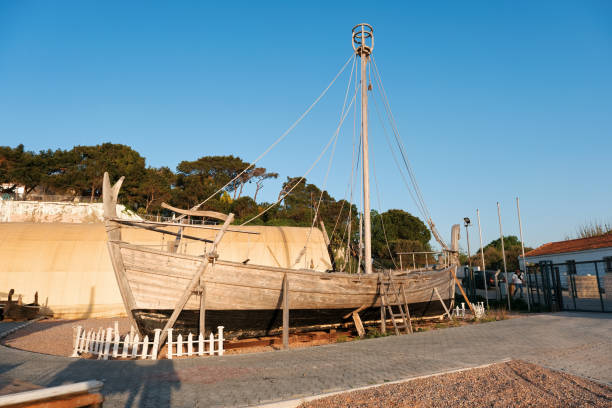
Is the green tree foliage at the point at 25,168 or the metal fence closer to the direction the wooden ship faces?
the metal fence

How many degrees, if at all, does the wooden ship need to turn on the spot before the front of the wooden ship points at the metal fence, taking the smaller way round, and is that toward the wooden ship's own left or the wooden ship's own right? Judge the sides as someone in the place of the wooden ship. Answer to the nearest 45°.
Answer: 0° — it already faces it

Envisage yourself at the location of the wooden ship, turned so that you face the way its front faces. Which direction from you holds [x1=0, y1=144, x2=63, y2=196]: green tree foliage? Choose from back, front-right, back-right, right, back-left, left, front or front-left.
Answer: left

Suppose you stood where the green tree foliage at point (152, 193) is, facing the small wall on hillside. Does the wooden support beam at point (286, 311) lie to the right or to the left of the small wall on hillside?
left

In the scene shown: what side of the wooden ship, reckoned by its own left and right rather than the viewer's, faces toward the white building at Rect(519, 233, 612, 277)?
front

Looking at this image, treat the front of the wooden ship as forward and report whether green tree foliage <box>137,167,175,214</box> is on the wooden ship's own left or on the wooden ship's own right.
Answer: on the wooden ship's own left

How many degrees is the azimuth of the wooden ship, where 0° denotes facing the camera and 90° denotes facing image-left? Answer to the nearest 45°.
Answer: approximately 225°
